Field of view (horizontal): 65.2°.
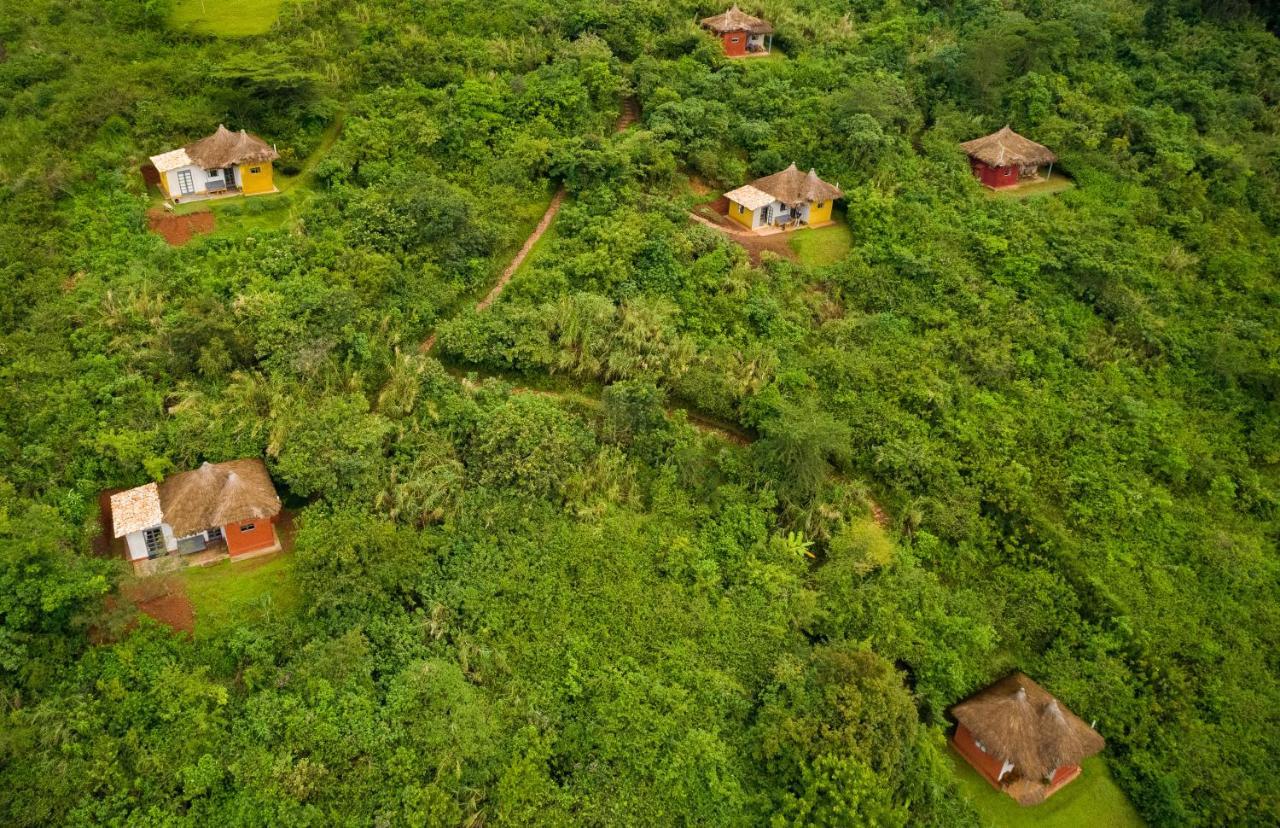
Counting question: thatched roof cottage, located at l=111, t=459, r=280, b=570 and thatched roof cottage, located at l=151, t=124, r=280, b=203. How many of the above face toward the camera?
2

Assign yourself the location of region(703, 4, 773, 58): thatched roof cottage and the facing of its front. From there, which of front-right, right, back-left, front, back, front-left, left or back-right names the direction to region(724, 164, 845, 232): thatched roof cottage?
front-right

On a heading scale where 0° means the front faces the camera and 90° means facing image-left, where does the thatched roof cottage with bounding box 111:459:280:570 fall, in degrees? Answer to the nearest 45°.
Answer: approximately 0°

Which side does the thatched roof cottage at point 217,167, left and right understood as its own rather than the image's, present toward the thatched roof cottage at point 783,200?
left

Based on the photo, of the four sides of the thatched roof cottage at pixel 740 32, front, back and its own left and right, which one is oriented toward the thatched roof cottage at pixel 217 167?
right

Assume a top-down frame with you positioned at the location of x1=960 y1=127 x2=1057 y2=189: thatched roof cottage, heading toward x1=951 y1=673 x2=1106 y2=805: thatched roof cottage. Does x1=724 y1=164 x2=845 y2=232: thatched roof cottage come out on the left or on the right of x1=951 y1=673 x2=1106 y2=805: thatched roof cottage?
right

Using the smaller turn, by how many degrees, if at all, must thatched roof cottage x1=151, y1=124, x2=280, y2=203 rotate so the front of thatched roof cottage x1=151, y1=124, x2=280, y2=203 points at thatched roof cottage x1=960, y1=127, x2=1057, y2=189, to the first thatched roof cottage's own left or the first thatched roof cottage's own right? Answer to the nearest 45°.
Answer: approximately 90° to the first thatched roof cottage's own left

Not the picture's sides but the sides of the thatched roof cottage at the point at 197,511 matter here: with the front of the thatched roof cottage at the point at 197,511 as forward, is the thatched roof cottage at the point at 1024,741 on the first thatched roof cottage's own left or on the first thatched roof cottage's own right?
on the first thatched roof cottage's own left

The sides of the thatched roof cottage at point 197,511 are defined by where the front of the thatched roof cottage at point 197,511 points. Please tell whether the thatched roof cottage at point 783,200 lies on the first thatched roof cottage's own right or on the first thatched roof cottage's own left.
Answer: on the first thatched roof cottage's own left
